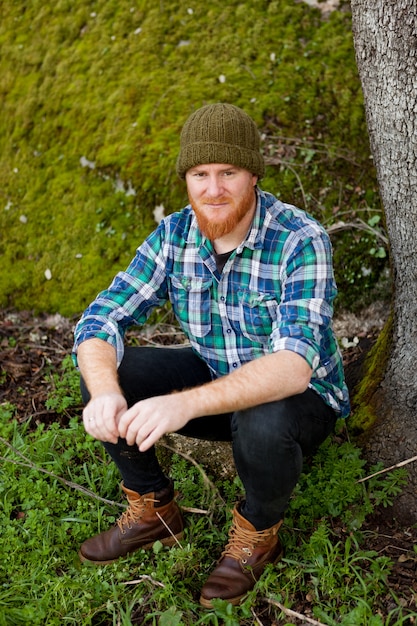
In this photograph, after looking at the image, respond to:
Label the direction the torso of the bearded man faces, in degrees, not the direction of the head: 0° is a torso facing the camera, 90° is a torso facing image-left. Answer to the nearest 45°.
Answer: approximately 45°

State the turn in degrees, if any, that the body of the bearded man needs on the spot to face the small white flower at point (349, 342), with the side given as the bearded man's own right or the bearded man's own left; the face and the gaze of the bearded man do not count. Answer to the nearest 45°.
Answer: approximately 180°

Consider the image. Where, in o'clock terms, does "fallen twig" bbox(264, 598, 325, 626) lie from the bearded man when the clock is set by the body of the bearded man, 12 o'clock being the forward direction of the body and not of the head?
The fallen twig is roughly at 10 o'clock from the bearded man.
